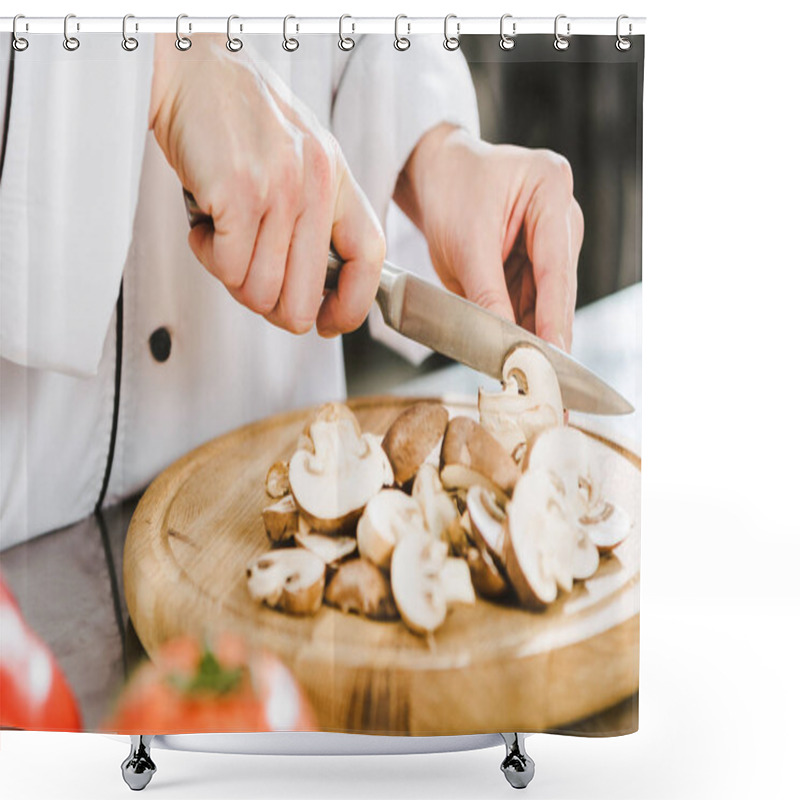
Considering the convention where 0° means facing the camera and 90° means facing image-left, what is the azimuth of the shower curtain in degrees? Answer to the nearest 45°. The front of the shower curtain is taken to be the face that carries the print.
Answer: approximately 0°
